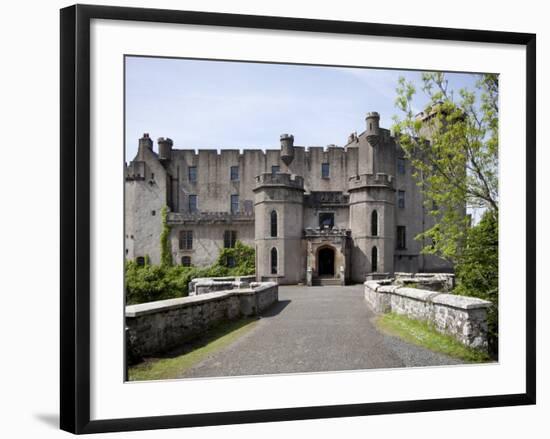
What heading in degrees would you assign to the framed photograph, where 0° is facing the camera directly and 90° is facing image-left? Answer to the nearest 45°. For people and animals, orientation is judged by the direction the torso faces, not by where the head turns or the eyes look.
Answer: approximately 315°
